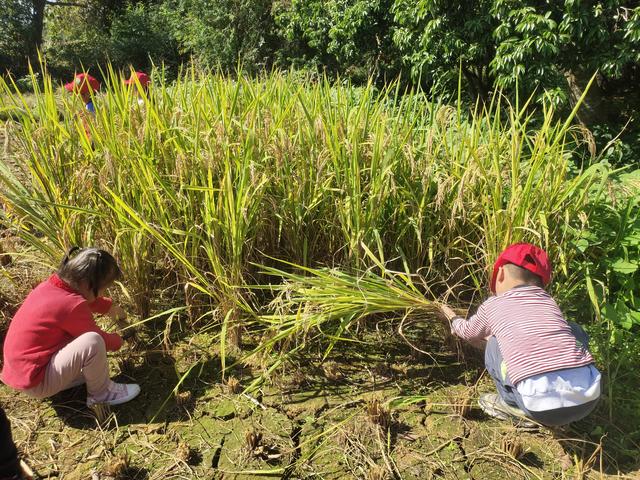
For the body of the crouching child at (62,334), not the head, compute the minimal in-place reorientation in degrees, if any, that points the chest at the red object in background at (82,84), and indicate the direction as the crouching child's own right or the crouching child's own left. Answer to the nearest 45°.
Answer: approximately 90° to the crouching child's own left

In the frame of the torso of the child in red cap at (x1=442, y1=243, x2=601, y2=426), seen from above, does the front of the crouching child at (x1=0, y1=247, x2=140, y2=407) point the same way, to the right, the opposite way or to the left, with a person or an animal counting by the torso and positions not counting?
to the right

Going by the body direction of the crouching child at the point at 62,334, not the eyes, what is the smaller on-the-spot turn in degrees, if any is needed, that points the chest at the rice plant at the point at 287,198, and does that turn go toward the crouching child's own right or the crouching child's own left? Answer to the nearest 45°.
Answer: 0° — they already face it

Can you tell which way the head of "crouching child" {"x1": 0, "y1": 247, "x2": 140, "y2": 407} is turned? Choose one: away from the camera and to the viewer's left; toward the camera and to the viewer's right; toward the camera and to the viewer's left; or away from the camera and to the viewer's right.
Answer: away from the camera and to the viewer's right

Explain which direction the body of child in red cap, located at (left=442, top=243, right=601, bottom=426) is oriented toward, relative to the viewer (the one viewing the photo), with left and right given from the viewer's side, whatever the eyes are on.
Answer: facing away from the viewer and to the left of the viewer

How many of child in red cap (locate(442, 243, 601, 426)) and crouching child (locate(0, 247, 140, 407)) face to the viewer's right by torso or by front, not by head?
1

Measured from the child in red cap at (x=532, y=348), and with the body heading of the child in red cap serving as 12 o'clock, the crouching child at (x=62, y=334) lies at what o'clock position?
The crouching child is roughly at 10 o'clock from the child in red cap.

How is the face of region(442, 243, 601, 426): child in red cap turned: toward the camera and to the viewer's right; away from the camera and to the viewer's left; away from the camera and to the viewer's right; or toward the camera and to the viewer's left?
away from the camera and to the viewer's left

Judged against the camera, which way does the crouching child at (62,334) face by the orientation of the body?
to the viewer's right

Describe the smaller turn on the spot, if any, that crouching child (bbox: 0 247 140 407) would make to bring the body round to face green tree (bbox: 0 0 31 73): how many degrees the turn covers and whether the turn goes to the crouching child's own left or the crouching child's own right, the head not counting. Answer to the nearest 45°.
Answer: approximately 90° to the crouching child's own left

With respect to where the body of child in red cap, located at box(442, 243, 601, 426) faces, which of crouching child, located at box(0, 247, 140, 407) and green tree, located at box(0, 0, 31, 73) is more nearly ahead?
the green tree

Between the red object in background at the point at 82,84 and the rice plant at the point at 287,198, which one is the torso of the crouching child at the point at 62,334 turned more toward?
the rice plant
